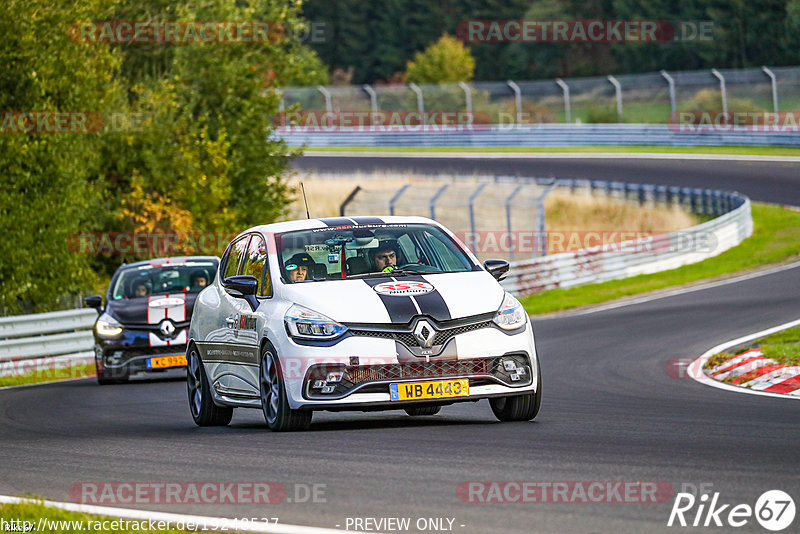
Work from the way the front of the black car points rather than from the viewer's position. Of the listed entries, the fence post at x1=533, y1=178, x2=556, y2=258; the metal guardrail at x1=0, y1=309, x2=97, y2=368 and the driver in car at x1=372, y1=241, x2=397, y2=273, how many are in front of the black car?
1

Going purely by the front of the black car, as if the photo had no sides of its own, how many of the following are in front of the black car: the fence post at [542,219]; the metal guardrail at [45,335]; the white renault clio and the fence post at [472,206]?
1

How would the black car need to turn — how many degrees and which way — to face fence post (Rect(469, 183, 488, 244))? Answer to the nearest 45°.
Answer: approximately 135° to its left

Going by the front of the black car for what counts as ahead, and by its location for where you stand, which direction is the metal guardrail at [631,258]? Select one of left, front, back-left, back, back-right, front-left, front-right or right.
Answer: back-left

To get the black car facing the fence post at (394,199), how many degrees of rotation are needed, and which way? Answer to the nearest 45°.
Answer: approximately 135° to its left

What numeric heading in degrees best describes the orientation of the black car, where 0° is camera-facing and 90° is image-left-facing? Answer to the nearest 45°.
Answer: approximately 0°

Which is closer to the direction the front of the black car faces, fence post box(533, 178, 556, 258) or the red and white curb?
the red and white curb

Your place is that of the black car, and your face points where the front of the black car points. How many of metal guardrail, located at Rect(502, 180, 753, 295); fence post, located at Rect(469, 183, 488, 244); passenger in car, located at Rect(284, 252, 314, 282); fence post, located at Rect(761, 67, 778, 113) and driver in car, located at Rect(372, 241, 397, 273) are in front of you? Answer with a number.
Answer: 2

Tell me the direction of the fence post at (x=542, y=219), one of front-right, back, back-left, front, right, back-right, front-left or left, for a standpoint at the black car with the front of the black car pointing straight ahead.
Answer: back-left

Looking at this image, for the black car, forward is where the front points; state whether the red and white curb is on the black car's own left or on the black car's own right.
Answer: on the black car's own left

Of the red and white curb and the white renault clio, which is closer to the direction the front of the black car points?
the white renault clio

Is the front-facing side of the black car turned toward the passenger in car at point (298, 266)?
yes

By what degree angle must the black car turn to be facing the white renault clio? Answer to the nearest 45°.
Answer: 0° — it already faces it

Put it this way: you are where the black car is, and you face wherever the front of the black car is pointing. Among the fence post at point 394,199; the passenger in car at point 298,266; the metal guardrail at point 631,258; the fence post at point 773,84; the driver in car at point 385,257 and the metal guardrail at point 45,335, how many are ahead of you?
2
